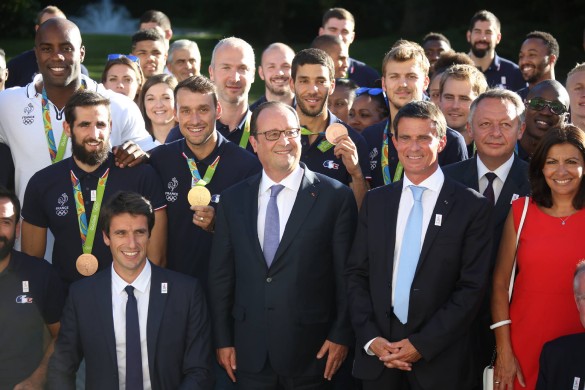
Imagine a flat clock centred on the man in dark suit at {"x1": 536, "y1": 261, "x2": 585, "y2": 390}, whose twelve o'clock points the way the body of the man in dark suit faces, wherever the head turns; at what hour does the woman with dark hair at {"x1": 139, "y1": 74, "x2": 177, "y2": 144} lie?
The woman with dark hair is roughly at 4 o'clock from the man in dark suit.

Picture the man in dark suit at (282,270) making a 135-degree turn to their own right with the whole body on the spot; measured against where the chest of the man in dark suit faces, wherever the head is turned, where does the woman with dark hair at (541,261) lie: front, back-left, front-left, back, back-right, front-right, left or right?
back-right

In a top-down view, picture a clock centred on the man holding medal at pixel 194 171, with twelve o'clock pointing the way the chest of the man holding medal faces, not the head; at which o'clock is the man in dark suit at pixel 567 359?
The man in dark suit is roughly at 10 o'clock from the man holding medal.

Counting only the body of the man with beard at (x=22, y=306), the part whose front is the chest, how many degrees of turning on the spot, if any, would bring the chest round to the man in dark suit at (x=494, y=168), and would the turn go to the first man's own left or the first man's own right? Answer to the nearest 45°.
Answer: approximately 90° to the first man's own left

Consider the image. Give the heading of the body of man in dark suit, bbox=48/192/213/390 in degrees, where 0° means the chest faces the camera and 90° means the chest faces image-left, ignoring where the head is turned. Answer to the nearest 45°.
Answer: approximately 0°

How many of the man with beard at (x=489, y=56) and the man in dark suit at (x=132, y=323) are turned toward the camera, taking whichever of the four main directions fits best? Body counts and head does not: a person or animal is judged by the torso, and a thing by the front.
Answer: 2
